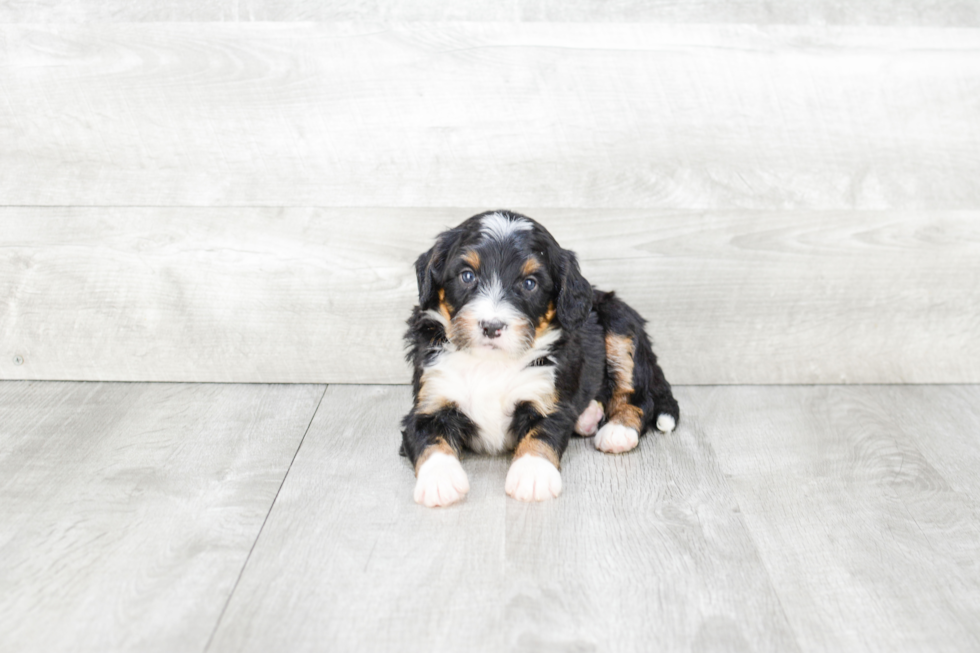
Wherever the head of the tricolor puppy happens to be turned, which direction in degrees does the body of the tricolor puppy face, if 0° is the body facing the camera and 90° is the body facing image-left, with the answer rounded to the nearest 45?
approximately 45°
